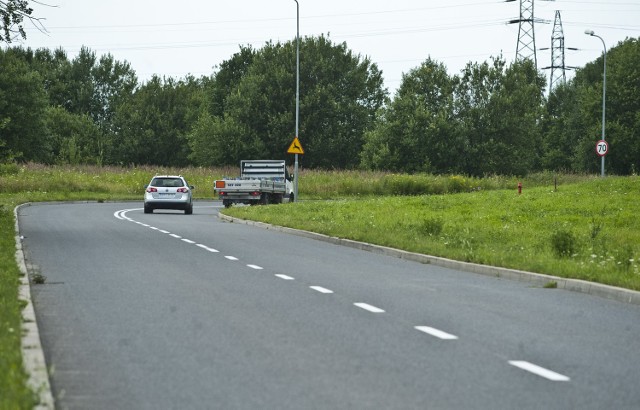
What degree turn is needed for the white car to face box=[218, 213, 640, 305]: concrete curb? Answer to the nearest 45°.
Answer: approximately 180°

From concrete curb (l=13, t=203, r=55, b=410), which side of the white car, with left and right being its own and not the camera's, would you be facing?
back

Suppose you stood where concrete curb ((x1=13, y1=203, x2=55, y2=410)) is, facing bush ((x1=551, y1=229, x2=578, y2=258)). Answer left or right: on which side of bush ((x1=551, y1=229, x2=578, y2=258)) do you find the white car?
left

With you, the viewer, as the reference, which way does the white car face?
facing away from the viewer

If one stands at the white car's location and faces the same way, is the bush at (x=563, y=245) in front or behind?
behind
